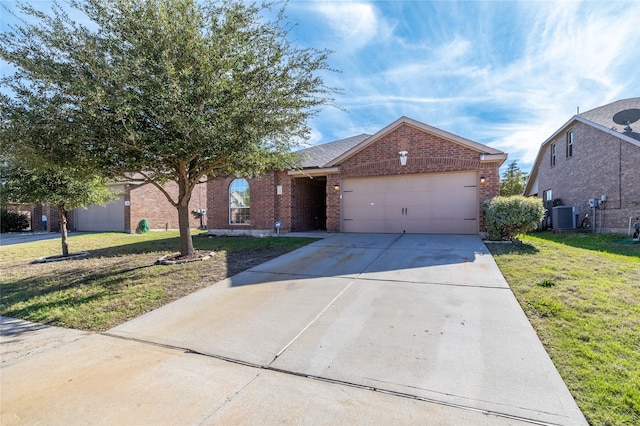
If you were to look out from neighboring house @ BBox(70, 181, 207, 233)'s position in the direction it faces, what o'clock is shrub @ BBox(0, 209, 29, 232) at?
The shrub is roughly at 3 o'clock from the neighboring house.

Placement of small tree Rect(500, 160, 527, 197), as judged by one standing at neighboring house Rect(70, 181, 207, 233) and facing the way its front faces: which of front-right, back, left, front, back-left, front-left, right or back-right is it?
back-left

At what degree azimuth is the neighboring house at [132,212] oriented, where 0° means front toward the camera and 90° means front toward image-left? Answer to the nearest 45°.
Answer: approximately 45°

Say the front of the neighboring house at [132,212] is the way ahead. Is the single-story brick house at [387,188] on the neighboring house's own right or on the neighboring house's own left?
on the neighboring house's own left

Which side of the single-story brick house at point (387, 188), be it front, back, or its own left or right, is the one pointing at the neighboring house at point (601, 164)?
left

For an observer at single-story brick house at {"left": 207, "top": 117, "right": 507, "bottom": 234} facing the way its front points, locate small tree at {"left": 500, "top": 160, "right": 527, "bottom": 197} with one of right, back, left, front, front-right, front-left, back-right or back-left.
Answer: back-left

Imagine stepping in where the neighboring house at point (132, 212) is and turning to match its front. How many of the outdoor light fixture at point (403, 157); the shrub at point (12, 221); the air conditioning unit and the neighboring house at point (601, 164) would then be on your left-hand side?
3
